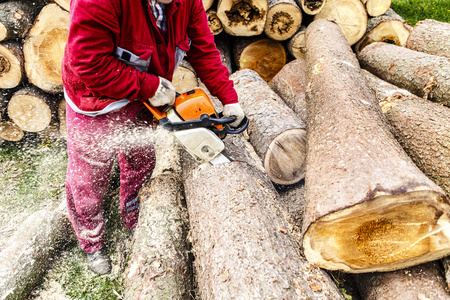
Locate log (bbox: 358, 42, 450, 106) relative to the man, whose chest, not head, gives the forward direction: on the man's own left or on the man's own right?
on the man's own left

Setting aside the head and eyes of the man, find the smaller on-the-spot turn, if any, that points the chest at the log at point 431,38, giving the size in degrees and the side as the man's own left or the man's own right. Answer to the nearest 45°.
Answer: approximately 45° to the man's own left

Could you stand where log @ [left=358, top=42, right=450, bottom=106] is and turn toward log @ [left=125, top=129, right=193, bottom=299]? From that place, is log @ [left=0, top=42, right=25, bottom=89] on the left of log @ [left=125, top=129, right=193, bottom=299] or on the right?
right

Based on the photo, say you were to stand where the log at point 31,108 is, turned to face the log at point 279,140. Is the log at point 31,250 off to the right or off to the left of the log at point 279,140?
right

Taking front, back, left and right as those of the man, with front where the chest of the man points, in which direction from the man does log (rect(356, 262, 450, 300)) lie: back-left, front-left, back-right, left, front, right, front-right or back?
front

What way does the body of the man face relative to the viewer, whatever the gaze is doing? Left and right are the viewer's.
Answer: facing the viewer and to the right of the viewer

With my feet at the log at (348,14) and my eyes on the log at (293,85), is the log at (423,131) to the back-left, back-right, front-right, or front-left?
front-left

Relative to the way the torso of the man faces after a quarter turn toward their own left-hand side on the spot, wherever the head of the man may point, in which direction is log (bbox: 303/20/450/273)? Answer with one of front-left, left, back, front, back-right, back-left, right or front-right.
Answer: right

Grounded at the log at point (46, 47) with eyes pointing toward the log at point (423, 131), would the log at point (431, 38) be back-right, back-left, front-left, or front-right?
front-left

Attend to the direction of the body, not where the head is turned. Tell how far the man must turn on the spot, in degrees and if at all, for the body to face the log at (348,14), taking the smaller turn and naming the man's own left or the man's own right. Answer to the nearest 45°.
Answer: approximately 90° to the man's own left

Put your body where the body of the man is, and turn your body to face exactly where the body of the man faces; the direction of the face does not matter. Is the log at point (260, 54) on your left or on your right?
on your left

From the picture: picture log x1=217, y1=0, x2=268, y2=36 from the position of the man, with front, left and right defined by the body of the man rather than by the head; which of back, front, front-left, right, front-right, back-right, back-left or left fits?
left

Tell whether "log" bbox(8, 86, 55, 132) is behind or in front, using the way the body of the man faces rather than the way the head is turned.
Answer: behind
